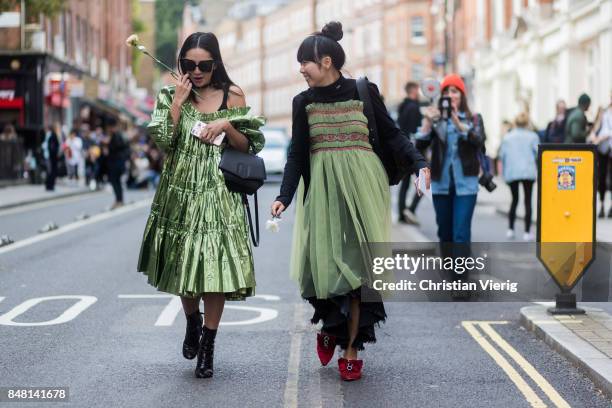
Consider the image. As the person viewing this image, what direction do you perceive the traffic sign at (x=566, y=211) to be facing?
facing the viewer

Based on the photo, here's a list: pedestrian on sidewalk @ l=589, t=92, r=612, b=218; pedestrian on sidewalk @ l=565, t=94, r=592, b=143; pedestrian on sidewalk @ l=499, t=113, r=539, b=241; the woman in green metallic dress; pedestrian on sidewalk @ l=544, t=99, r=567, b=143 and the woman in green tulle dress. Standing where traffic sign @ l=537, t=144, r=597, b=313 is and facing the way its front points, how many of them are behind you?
4

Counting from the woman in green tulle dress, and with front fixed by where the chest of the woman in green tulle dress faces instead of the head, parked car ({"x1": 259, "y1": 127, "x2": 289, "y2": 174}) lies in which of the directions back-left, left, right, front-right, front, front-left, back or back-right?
back

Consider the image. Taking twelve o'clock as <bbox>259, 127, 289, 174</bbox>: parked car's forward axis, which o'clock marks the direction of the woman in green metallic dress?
The woman in green metallic dress is roughly at 12 o'clock from the parked car.

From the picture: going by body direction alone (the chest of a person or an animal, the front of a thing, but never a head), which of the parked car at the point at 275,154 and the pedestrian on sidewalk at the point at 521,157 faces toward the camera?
the parked car

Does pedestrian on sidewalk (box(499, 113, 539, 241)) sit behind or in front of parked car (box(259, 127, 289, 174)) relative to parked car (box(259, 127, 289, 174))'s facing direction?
in front

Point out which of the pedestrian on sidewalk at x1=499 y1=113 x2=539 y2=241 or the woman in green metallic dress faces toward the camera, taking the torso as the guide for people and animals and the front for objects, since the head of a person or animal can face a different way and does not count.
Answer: the woman in green metallic dress

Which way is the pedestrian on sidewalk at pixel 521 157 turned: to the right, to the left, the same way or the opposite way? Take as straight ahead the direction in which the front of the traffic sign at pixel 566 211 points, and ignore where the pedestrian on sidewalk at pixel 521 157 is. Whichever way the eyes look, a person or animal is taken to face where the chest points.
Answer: the opposite way

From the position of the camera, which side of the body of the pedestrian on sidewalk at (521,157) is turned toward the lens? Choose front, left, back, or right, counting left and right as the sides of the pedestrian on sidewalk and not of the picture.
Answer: back

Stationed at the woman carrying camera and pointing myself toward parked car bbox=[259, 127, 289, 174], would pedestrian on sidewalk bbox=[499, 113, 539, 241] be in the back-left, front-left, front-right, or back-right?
front-right

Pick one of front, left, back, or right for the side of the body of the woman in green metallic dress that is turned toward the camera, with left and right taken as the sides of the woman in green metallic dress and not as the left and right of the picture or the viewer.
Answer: front

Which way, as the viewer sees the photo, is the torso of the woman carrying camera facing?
toward the camera

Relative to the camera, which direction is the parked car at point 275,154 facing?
toward the camera

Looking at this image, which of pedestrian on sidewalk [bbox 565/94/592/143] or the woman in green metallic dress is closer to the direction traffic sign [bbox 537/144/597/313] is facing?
the woman in green metallic dress

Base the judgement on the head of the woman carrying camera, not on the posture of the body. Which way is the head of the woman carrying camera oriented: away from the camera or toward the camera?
toward the camera

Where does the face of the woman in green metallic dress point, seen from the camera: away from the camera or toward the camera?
toward the camera
